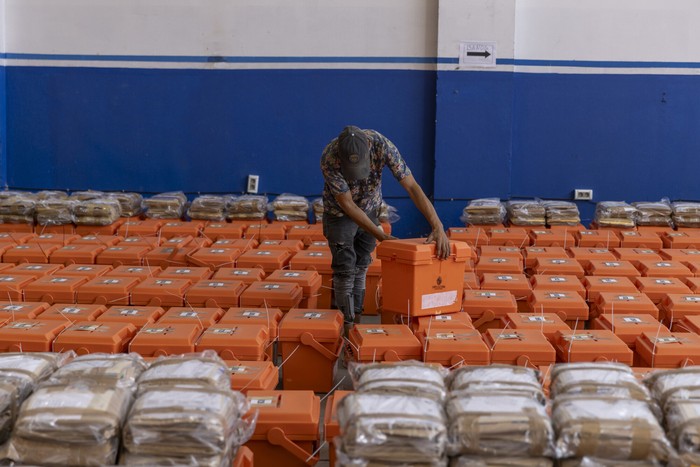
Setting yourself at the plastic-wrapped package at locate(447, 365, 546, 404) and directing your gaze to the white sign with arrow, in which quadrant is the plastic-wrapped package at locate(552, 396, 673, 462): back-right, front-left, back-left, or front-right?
back-right

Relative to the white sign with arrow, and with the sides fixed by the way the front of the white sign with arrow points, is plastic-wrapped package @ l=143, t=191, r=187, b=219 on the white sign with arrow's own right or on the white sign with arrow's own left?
on the white sign with arrow's own right

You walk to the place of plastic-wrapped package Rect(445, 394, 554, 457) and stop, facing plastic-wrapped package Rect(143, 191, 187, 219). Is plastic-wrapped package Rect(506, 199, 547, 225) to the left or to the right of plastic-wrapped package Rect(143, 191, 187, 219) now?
right

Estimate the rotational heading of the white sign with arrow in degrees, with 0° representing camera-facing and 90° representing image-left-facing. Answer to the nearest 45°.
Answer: approximately 0°

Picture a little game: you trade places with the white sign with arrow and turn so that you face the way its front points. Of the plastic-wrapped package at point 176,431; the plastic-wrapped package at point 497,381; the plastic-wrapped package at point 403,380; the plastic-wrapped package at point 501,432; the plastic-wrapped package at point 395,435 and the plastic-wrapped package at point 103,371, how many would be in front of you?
6

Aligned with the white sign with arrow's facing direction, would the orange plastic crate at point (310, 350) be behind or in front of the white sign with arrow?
in front

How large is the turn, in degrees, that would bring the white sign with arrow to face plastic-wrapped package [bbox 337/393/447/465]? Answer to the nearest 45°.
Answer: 0° — it already faces it

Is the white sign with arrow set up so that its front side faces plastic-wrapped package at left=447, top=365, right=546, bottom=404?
yes

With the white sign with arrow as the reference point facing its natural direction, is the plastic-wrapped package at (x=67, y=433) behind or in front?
in front

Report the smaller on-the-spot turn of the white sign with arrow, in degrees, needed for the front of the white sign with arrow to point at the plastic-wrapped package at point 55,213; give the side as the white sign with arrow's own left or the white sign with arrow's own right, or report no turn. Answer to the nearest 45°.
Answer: approximately 90° to the white sign with arrow's own right

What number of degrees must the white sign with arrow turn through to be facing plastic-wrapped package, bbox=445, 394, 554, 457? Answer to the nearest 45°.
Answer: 0° — it already faces it

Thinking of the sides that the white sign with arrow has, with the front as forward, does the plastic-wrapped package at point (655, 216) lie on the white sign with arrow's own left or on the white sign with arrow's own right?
on the white sign with arrow's own left

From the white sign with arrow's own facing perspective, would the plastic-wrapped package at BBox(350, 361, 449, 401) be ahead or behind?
ahead
